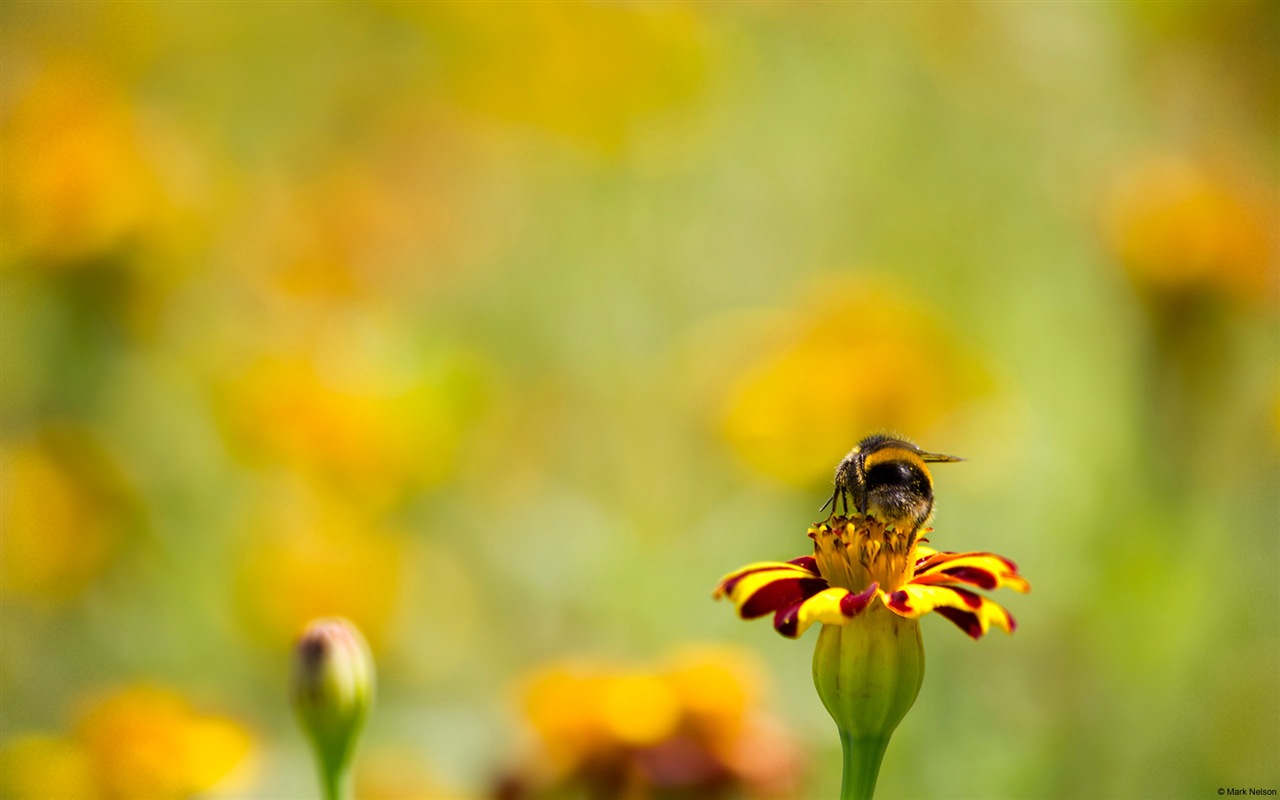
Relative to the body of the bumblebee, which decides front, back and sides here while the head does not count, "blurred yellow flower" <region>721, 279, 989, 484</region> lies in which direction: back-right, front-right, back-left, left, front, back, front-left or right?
front-right

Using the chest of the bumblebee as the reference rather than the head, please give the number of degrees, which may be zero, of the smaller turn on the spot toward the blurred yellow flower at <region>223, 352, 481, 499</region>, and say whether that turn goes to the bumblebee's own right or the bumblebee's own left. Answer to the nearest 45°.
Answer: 0° — it already faces it

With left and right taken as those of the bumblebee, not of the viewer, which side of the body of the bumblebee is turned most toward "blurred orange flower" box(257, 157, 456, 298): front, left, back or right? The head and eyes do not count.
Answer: front

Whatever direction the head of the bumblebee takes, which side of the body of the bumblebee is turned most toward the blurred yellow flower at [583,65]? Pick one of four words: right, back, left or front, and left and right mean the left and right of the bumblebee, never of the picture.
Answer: front
